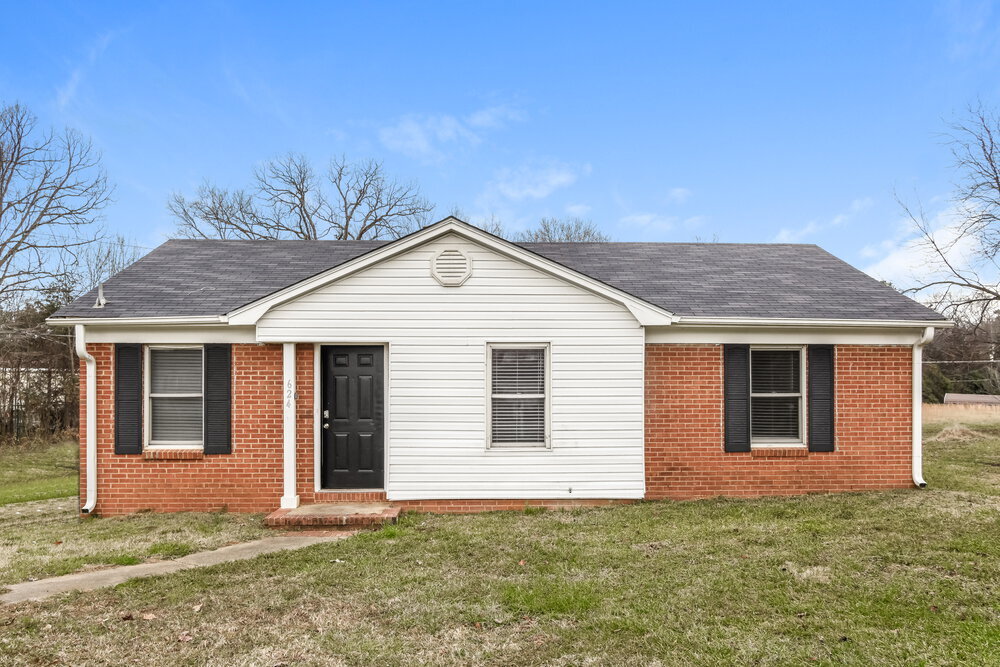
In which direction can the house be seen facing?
toward the camera

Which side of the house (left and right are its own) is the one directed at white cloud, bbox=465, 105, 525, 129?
back

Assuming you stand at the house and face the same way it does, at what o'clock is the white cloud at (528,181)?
The white cloud is roughly at 6 o'clock from the house.

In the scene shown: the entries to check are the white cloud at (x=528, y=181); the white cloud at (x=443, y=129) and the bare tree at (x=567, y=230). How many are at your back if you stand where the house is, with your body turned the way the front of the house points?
3

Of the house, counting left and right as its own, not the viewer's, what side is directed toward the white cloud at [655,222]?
back

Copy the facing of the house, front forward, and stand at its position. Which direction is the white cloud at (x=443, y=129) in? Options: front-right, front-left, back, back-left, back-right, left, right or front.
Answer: back

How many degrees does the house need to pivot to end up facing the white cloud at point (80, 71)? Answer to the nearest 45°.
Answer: approximately 135° to its right

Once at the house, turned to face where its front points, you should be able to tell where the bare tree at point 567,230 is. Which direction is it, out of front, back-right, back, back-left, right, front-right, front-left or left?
back
